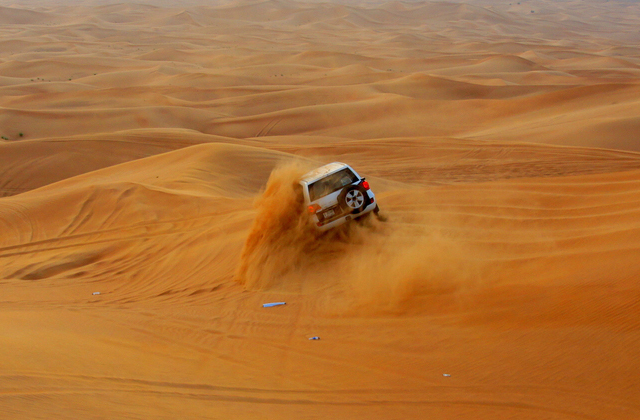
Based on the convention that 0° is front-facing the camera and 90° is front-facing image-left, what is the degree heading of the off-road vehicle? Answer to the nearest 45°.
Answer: approximately 180°
